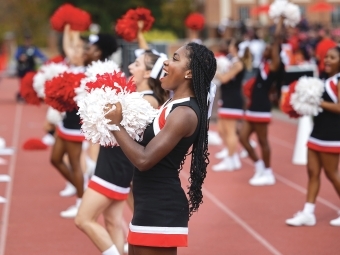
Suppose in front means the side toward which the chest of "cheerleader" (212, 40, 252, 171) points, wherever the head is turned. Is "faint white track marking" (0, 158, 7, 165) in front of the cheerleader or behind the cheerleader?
in front

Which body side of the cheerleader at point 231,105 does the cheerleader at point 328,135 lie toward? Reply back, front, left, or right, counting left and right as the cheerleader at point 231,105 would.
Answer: left

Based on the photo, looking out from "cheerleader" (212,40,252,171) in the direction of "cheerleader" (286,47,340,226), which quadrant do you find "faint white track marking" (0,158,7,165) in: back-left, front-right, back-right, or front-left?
back-right

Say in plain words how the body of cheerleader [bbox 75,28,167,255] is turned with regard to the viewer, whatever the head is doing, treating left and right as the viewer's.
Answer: facing to the left of the viewer

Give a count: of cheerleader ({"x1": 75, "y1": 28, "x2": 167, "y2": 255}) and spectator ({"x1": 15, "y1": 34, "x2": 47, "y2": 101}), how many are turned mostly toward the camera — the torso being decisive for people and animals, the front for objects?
1

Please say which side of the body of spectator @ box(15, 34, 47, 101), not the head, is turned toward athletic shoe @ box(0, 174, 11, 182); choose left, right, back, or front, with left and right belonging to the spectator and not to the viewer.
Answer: front

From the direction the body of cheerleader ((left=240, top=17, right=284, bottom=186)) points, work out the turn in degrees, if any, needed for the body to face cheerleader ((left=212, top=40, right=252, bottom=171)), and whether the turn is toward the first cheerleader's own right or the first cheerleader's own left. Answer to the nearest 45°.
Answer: approximately 45° to the first cheerleader's own right

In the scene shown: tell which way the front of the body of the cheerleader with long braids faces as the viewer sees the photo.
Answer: to the viewer's left
